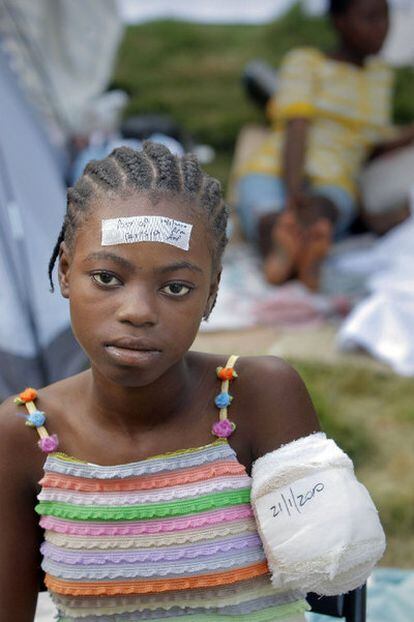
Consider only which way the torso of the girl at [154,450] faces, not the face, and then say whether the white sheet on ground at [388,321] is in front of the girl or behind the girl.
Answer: behind

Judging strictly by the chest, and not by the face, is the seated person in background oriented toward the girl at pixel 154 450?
yes

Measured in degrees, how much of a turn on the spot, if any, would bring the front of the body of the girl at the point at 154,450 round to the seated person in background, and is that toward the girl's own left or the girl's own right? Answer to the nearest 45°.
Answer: approximately 180°

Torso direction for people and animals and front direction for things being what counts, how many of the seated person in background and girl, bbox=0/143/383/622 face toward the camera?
2

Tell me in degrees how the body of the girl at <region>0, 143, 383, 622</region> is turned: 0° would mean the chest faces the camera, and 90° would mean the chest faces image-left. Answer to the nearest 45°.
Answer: approximately 0°

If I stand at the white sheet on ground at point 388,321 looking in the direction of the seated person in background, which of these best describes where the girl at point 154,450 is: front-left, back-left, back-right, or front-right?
back-left
